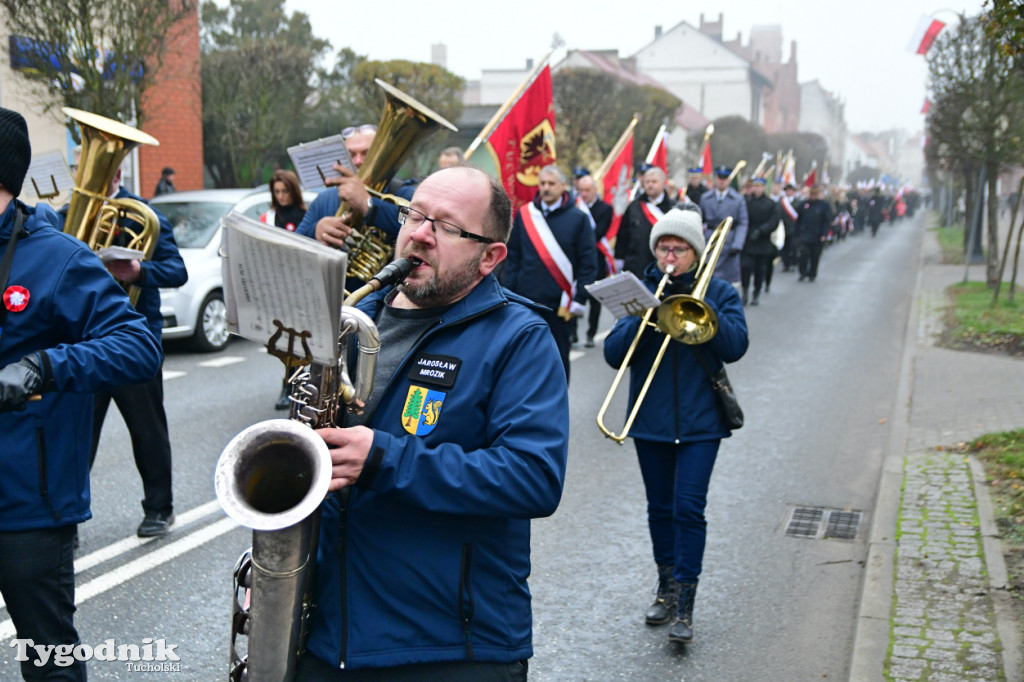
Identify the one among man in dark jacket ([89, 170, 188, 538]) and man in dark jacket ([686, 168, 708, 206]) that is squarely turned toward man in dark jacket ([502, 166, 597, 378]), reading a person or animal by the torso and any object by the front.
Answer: man in dark jacket ([686, 168, 708, 206])

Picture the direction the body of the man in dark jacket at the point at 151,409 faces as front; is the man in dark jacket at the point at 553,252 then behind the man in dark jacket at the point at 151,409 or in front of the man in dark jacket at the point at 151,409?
behind

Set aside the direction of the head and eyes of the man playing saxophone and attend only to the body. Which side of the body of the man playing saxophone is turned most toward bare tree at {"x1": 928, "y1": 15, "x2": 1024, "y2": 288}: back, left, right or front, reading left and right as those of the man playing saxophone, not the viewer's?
back

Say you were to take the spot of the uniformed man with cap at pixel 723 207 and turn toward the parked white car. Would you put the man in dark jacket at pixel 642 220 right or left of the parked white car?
left

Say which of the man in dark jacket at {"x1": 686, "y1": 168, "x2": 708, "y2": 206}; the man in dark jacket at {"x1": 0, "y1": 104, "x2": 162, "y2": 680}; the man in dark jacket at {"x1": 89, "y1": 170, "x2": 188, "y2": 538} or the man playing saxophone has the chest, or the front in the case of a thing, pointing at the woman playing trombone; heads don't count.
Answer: the man in dark jacket at {"x1": 686, "y1": 168, "x2": 708, "y2": 206}

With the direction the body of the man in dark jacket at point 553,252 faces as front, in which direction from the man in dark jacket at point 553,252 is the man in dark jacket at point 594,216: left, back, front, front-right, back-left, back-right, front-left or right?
back

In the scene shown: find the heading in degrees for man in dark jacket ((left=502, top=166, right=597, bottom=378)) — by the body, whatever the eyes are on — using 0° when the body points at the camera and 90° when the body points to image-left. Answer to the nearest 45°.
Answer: approximately 0°
